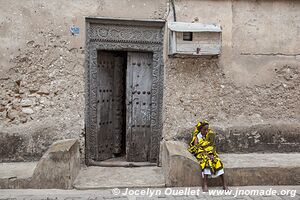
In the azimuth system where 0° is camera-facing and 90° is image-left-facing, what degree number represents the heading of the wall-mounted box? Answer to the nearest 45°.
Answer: approximately 0°

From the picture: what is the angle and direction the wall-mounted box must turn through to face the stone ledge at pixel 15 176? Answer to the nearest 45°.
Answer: approximately 45° to its right
